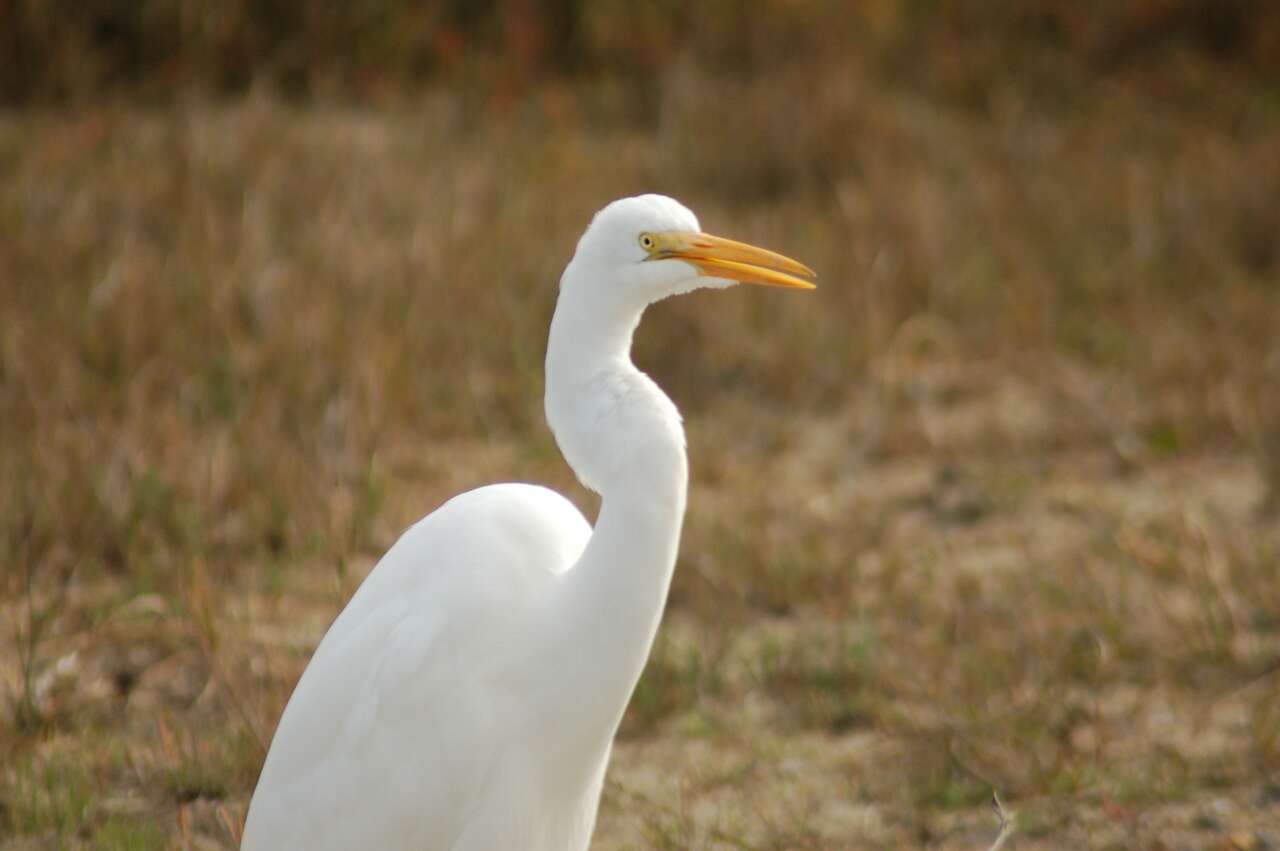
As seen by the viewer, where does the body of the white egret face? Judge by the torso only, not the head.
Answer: to the viewer's right
